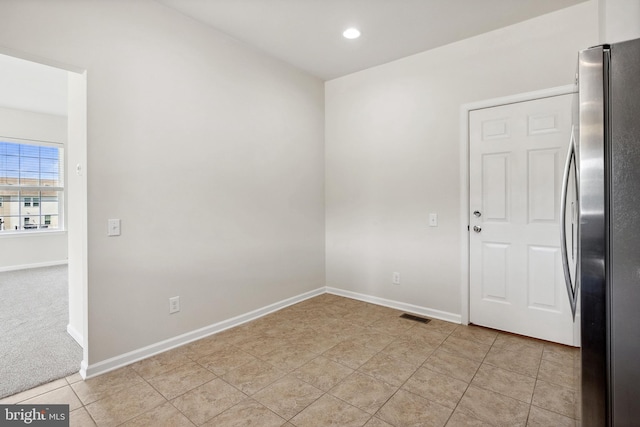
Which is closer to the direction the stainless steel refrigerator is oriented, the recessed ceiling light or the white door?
the recessed ceiling light

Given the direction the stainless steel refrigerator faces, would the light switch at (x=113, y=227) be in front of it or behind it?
in front

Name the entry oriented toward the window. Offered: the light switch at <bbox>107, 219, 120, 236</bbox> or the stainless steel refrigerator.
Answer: the stainless steel refrigerator

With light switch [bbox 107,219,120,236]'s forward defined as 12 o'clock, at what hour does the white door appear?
The white door is roughly at 10 o'clock from the light switch.

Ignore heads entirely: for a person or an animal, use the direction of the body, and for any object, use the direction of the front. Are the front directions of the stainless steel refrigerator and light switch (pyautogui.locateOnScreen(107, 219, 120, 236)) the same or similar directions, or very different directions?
very different directions

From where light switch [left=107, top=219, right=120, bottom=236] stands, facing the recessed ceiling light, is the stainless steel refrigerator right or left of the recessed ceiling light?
right

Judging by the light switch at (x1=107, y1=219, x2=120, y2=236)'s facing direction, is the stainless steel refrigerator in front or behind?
in front

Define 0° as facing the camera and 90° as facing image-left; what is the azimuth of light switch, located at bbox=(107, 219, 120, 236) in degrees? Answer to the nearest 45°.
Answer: approximately 0°

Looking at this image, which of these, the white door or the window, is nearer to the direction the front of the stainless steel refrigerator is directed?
the window

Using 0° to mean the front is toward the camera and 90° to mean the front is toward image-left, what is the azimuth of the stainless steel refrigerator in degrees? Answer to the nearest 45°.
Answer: approximately 90°
